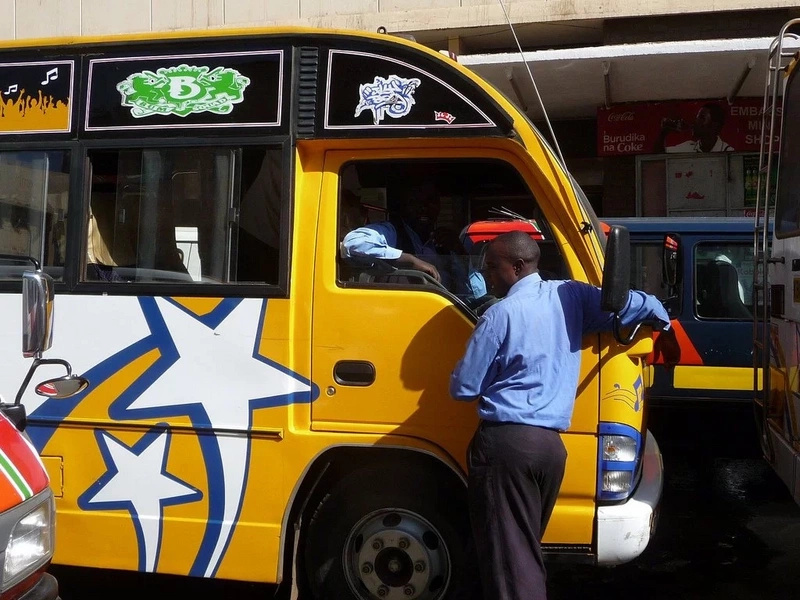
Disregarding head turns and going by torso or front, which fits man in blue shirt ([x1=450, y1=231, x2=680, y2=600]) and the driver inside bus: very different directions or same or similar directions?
very different directions

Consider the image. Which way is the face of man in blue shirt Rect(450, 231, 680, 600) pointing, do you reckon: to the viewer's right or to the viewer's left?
to the viewer's left

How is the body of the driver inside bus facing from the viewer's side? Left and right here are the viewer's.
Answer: facing the viewer and to the right of the viewer

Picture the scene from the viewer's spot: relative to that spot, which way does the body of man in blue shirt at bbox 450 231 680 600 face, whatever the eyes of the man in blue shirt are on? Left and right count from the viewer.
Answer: facing away from the viewer and to the left of the viewer
